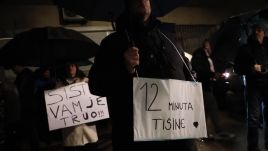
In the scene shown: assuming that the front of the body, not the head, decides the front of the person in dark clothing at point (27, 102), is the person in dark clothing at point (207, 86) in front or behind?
behind

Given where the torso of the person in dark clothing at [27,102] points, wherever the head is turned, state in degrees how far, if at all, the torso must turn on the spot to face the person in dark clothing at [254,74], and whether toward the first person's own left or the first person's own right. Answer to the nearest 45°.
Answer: approximately 135° to the first person's own left

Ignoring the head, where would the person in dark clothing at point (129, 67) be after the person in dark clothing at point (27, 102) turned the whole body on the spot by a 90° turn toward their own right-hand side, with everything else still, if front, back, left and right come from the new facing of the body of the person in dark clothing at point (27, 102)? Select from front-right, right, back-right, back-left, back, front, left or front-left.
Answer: back

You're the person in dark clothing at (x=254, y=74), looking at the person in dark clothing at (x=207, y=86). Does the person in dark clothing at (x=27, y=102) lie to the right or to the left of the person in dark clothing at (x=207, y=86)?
left
